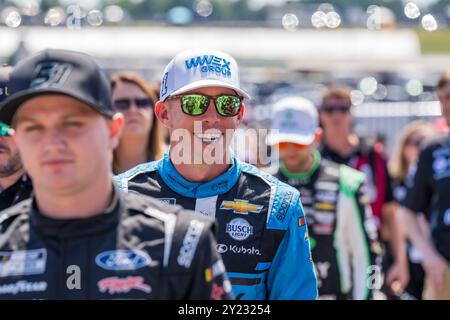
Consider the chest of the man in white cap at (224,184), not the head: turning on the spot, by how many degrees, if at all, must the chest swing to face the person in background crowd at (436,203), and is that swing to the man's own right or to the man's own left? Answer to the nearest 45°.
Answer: approximately 135° to the man's own left

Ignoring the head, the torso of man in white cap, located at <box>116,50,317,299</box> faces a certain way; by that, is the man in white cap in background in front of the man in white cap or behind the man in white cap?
behind

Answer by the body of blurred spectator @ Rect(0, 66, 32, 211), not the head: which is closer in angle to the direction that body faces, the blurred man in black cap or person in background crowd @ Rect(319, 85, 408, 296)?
the blurred man in black cap

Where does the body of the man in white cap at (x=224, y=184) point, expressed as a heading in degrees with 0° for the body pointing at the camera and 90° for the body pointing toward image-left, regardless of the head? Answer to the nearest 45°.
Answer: approximately 0°

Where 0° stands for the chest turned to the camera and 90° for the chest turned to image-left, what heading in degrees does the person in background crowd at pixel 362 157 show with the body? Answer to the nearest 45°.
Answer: approximately 0°
